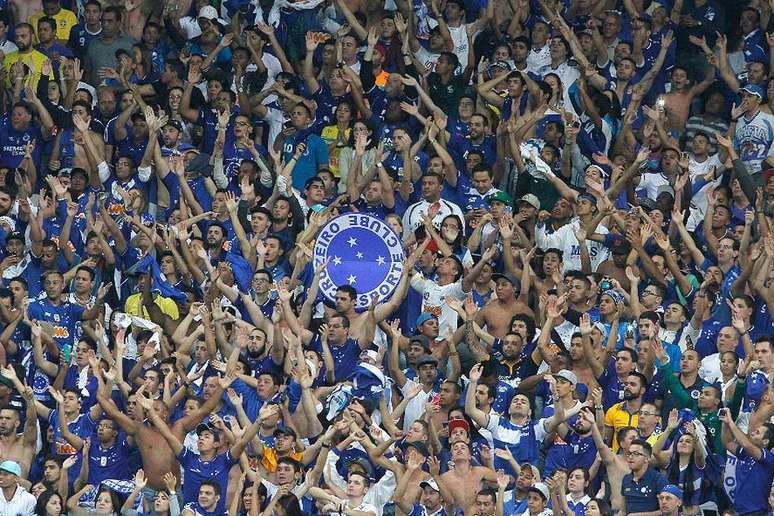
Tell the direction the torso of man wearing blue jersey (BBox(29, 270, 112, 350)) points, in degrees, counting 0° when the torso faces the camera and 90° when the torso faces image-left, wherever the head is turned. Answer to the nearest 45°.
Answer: approximately 0°

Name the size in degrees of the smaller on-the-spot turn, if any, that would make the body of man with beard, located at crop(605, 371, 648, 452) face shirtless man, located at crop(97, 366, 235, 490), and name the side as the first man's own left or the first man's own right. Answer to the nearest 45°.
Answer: approximately 45° to the first man's own right

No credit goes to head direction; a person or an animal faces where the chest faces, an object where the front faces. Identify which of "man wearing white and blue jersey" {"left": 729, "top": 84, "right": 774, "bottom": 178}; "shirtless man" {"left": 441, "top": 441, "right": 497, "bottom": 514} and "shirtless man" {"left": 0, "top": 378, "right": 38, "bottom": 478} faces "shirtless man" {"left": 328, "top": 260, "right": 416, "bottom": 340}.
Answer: the man wearing white and blue jersey

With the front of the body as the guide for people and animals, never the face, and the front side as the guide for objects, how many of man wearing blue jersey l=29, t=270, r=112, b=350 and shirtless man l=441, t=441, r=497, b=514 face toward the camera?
2

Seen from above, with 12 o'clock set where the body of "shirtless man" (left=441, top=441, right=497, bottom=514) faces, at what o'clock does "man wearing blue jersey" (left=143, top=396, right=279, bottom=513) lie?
The man wearing blue jersey is roughly at 3 o'clock from the shirtless man.

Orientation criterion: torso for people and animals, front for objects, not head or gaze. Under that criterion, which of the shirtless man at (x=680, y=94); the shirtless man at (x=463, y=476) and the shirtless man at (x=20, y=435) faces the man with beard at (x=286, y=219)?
the shirtless man at (x=680, y=94)

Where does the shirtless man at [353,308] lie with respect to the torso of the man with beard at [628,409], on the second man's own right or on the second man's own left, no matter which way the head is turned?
on the second man's own right
